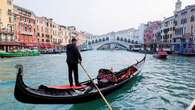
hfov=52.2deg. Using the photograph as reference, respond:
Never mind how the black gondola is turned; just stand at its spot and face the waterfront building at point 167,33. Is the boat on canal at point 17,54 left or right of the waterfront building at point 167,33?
left

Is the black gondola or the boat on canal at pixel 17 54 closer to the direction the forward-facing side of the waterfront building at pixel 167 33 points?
the boat on canal

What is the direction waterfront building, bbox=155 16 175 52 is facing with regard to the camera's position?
facing the viewer and to the left of the viewer

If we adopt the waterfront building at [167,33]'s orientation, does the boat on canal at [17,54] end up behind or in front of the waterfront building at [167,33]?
in front

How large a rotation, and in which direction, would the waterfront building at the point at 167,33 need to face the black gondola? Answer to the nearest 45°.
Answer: approximately 45° to its left

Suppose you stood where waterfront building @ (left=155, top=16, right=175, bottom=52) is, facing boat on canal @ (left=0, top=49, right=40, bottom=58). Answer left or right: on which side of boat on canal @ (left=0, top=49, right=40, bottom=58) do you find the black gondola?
left
